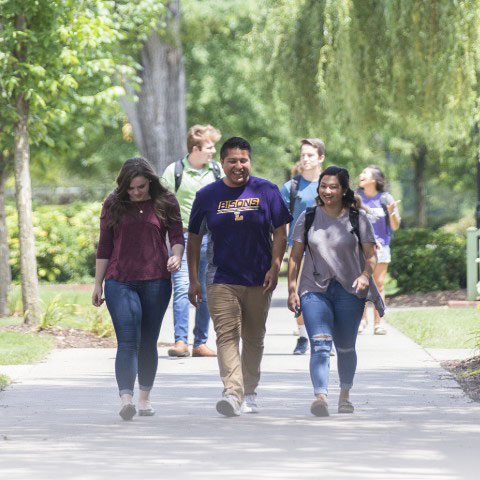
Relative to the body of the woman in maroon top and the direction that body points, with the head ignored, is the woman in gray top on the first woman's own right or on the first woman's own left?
on the first woman's own left

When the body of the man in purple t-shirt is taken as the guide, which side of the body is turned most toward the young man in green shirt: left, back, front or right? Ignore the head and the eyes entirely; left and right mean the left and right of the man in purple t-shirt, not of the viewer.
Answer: back

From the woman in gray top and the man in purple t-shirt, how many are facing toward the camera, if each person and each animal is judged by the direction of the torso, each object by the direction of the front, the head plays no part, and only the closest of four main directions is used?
2

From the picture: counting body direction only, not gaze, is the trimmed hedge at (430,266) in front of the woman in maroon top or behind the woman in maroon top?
behind

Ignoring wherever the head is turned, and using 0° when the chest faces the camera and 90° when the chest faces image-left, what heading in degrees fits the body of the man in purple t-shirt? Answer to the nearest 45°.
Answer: approximately 0°

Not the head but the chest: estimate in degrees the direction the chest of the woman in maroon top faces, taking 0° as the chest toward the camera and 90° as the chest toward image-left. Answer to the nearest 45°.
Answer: approximately 0°
